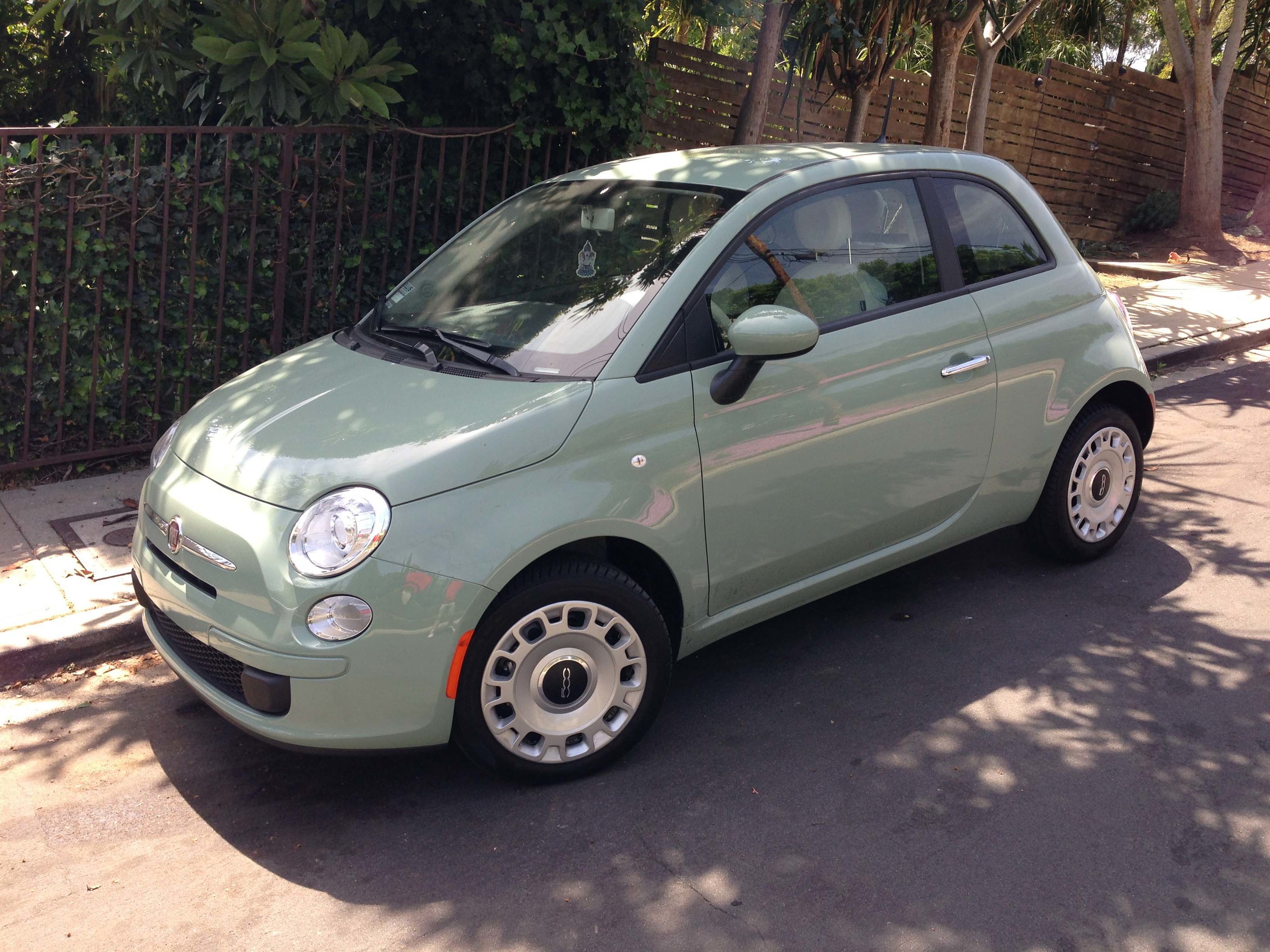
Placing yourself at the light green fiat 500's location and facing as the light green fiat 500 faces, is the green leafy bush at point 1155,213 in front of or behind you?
behind

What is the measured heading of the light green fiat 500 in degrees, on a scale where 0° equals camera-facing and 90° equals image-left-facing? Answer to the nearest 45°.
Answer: approximately 45°

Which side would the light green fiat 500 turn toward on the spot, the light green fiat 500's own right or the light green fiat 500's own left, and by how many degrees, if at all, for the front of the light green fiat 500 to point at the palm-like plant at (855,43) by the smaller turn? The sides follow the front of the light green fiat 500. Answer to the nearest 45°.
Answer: approximately 135° to the light green fiat 500's own right

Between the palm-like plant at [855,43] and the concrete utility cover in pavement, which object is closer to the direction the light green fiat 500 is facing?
the concrete utility cover in pavement

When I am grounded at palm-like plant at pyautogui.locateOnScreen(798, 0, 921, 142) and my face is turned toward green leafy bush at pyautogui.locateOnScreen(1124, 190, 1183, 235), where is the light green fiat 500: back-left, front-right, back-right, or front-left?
back-right

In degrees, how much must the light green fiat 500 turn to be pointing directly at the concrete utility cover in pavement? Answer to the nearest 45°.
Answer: approximately 90° to its right

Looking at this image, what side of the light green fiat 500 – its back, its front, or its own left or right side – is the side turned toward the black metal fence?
right
